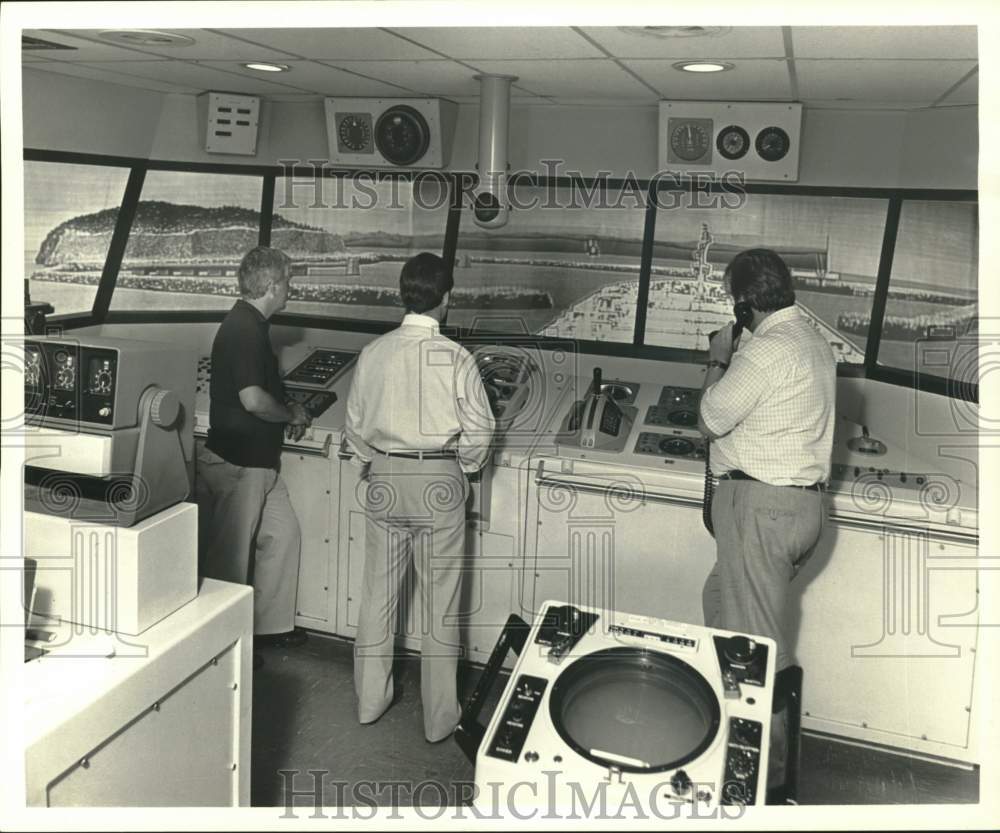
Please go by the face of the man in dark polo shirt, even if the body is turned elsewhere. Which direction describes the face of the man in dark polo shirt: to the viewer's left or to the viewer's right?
to the viewer's right

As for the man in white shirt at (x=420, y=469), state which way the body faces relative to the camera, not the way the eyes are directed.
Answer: away from the camera

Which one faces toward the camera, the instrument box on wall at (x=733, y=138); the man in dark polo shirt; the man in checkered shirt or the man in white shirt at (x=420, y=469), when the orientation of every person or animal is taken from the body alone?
the instrument box on wall

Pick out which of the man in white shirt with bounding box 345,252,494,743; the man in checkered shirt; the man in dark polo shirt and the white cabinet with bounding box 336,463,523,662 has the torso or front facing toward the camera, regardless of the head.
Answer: the white cabinet

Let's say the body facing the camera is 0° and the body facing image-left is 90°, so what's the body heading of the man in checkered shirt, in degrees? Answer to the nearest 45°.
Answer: approximately 135°

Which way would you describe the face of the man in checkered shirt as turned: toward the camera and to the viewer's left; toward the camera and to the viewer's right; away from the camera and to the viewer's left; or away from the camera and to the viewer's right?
away from the camera and to the viewer's left

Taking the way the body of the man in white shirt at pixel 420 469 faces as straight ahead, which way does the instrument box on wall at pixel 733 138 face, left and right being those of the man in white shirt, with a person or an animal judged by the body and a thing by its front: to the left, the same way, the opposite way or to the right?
the opposite way

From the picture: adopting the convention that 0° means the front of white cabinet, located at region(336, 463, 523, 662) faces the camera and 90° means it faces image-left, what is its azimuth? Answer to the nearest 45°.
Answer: approximately 0°

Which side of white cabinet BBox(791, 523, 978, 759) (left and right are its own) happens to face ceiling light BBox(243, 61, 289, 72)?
right

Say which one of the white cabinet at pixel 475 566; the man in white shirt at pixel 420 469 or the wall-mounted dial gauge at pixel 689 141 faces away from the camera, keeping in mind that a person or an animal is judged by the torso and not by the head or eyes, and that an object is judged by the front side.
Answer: the man in white shirt
